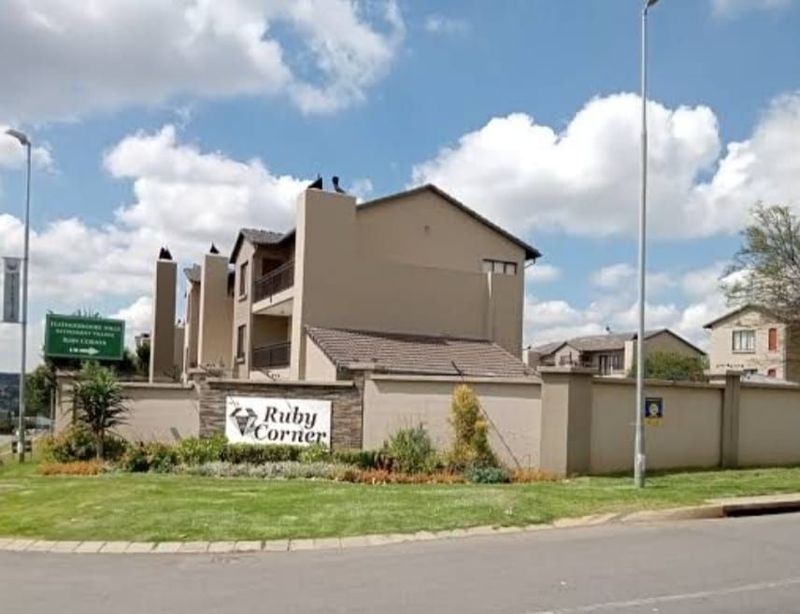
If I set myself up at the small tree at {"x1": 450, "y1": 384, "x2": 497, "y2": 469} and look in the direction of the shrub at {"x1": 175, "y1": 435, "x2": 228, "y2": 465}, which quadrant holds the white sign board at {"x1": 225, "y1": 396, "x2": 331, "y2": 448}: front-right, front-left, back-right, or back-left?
front-right

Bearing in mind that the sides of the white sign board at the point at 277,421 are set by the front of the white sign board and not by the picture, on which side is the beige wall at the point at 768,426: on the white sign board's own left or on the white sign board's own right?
on the white sign board's own left

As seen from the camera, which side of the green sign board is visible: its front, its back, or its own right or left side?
front

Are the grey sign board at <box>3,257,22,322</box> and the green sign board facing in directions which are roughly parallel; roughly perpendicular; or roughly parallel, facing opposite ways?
roughly parallel

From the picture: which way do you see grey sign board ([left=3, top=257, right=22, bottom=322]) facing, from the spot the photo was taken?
facing the viewer

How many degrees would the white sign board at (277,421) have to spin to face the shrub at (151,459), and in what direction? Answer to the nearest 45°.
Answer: approximately 45° to its right

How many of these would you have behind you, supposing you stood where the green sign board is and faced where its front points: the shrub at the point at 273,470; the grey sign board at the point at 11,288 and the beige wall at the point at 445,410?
0

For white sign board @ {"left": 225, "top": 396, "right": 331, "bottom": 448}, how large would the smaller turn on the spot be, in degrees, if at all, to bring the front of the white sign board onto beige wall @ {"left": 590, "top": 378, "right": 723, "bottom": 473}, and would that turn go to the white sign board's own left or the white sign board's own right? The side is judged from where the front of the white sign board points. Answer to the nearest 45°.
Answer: approximately 90° to the white sign board's own left

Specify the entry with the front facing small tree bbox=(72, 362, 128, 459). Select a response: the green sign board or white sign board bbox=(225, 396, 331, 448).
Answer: the green sign board

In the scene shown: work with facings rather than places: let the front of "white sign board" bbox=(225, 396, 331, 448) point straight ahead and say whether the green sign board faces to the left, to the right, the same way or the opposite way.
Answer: the same way

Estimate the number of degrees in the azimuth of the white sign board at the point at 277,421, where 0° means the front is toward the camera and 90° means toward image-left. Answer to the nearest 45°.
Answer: approximately 0°
